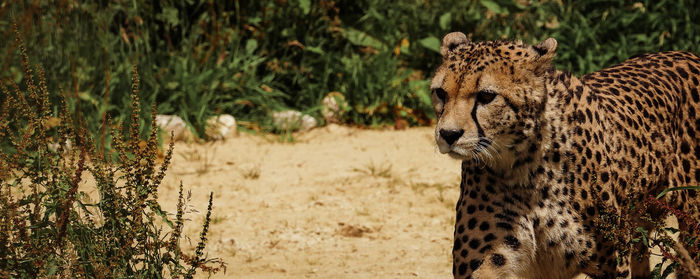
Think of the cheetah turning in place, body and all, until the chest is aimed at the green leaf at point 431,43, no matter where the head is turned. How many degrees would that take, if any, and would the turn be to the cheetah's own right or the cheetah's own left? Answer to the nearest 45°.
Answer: approximately 135° to the cheetah's own right

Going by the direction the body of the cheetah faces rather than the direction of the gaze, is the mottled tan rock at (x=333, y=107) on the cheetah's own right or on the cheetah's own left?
on the cheetah's own right

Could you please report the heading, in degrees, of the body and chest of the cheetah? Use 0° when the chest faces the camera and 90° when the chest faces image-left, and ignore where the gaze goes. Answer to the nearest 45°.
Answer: approximately 45°

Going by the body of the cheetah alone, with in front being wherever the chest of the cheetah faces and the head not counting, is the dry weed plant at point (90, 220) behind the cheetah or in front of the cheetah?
in front

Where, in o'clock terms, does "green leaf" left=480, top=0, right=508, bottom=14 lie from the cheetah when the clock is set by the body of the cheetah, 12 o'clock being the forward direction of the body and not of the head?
The green leaf is roughly at 4 o'clock from the cheetah.

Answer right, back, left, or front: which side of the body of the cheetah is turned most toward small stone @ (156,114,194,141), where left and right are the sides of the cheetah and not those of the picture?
right

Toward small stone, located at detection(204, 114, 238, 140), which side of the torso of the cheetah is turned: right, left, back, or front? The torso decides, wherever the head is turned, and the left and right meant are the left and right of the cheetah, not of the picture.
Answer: right
